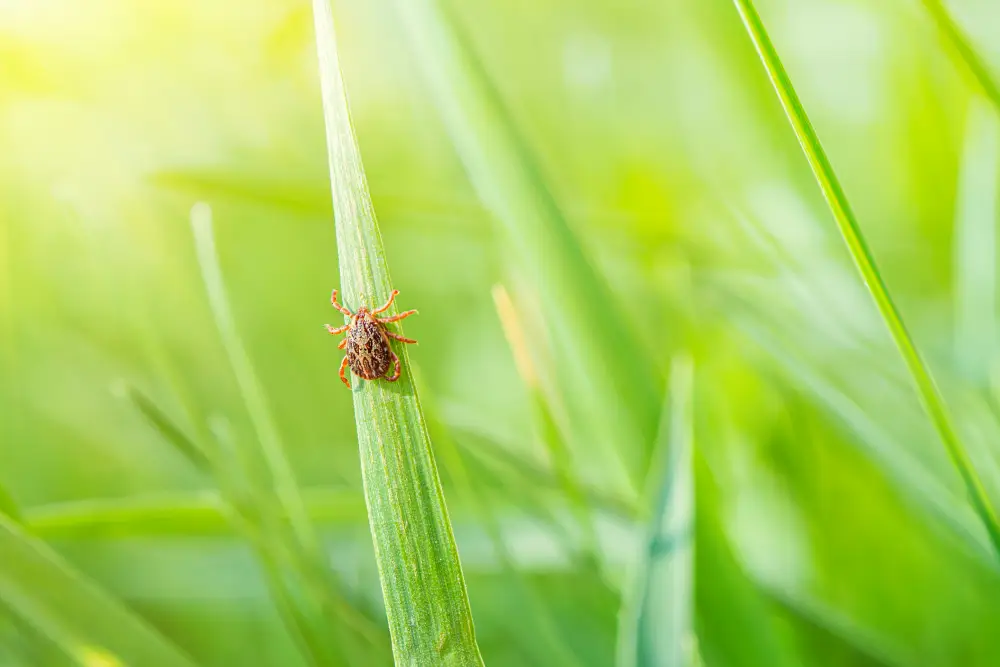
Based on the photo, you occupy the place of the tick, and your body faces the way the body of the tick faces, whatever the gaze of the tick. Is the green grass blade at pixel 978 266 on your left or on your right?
on your right

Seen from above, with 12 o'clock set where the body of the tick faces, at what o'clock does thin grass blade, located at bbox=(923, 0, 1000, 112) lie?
The thin grass blade is roughly at 2 o'clock from the tick.

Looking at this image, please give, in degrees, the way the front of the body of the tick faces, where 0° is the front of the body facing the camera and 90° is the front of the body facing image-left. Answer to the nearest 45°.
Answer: approximately 180°
